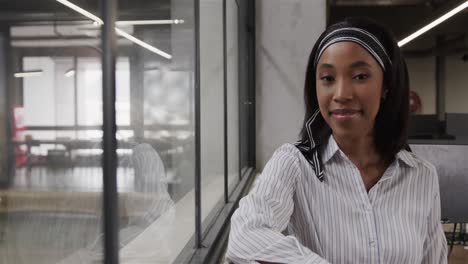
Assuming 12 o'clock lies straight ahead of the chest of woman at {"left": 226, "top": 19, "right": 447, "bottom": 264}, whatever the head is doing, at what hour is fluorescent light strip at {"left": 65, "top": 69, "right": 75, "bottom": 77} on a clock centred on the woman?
The fluorescent light strip is roughly at 4 o'clock from the woman.

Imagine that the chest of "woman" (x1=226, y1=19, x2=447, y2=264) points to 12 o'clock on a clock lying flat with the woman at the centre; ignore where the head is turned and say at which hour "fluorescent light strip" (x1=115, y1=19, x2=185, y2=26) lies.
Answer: The fluorescent light strip is roughly at 5 o'clock from the woman.

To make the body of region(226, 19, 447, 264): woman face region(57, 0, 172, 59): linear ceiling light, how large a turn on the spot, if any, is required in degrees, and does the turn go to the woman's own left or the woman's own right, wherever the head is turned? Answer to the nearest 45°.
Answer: approximately 135° to the woman's own right

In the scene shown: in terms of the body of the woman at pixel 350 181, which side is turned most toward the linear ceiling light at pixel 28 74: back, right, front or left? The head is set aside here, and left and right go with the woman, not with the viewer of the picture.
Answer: back

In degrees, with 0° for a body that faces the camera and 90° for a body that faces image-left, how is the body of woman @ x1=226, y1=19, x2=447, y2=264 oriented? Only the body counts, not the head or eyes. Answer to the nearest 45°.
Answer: approximately 0°
